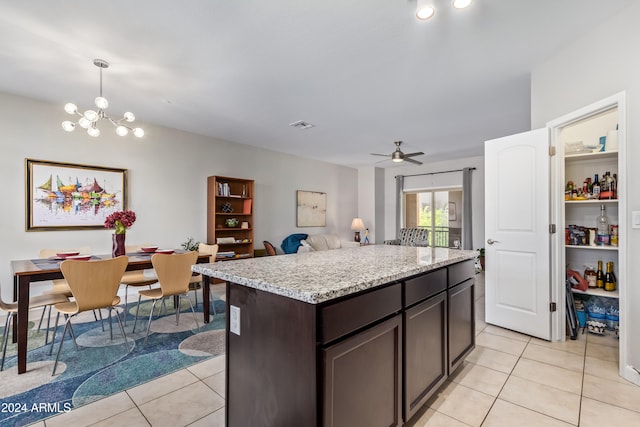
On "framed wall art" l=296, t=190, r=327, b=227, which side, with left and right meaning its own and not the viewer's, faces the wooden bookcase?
right

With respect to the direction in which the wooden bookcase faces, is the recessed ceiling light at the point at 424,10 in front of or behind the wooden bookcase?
in front

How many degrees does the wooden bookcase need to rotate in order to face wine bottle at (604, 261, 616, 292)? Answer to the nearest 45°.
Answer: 0° — it already faces it

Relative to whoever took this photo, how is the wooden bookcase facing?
facing the viewer and to the right of the viewer

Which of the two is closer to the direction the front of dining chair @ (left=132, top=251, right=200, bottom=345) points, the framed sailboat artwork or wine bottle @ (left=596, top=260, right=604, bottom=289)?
the framed sailboat artwork

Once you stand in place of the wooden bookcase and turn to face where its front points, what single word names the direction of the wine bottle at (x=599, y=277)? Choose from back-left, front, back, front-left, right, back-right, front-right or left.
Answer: front

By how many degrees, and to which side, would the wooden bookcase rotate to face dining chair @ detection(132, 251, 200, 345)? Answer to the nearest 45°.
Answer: approximately 45° to its right

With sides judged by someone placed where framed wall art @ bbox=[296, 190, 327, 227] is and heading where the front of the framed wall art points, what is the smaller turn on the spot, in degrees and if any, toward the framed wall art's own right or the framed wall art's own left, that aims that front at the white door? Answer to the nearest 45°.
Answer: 0° — it already faces it

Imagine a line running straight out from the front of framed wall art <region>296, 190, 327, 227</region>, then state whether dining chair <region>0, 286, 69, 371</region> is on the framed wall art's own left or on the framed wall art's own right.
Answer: on the framed wall art's own right

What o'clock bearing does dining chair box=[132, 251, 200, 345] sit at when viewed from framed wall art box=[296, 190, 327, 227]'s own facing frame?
The dining chair is roughly at 2 o'clock from the framed wall art.

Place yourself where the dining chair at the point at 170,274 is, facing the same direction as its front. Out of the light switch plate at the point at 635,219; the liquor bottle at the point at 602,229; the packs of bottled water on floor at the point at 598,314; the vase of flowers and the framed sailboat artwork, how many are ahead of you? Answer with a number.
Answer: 2

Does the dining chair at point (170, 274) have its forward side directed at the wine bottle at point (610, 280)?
no

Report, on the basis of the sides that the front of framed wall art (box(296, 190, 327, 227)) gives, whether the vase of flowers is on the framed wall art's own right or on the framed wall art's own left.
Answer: on the framed wall art's own right
